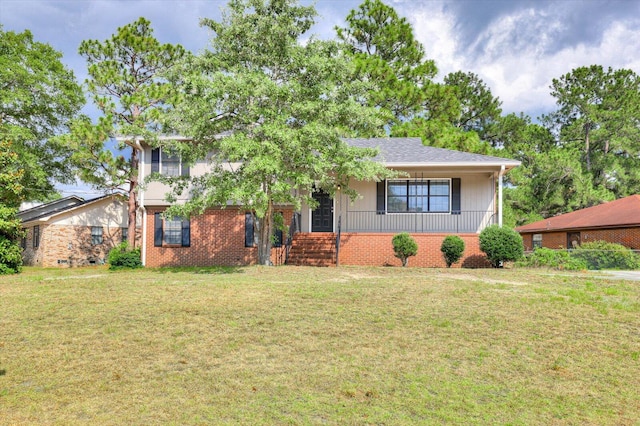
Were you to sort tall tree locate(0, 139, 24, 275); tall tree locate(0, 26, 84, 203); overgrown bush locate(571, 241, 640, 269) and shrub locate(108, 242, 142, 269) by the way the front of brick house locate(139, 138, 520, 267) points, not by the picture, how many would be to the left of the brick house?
1

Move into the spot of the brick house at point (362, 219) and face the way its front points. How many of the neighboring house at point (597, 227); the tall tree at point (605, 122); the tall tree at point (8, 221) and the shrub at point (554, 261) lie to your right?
1

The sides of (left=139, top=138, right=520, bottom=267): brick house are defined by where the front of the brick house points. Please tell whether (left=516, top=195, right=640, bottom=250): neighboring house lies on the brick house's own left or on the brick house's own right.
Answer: on the brick house's own left

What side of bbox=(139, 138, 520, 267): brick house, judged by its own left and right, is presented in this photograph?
front

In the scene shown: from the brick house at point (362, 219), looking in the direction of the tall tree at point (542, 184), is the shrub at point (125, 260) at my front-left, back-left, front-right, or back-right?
back-left

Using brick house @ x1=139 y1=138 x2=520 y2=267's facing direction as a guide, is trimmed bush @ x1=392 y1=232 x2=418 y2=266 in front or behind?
in front

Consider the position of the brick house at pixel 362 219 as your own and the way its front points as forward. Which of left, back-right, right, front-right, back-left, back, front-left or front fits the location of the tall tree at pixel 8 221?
right

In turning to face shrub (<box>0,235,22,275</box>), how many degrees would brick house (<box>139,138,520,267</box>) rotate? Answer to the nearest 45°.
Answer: approximately 90° to its right

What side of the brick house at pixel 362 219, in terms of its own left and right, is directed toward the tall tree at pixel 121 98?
right

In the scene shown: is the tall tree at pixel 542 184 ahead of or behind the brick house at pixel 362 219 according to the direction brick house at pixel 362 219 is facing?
behind

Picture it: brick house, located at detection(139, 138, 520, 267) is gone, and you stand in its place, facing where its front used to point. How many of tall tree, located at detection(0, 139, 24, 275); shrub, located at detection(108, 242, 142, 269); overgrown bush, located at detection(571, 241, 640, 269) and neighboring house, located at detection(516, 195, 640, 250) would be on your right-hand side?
2

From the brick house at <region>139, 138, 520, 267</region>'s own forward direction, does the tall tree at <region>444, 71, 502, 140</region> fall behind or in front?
behind

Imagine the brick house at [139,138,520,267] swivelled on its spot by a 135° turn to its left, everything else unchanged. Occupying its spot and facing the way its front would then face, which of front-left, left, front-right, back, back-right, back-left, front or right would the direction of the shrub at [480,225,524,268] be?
right

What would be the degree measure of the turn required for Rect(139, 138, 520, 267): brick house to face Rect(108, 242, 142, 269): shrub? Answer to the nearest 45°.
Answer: approximately 90° to its right
